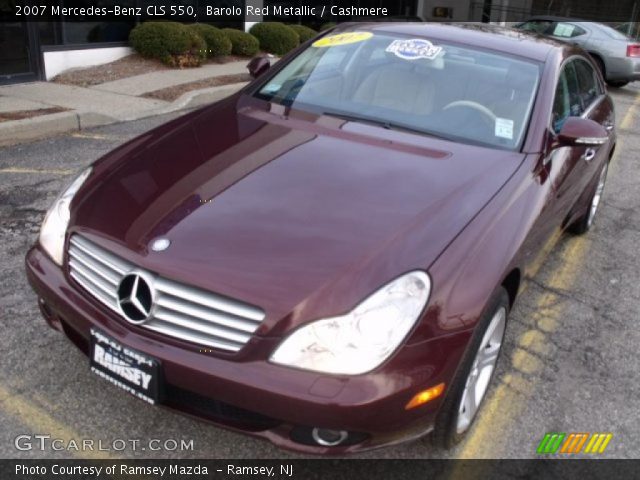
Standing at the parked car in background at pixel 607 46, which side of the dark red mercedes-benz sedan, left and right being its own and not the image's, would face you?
back

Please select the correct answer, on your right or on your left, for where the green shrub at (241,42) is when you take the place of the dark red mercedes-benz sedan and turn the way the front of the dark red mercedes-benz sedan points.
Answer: on your right

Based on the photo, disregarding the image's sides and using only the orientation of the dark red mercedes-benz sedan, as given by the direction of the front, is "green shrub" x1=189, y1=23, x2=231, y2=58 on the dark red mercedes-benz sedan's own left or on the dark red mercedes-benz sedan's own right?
on the dark red mercedes-benz sedan's own right

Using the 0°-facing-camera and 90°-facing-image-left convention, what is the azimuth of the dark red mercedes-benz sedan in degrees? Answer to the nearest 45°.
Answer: approximately 45°

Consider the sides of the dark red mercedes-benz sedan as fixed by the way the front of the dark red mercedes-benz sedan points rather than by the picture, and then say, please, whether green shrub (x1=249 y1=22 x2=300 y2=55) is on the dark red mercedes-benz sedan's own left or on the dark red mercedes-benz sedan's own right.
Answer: on the dark red mercedes-benz sedan's own right

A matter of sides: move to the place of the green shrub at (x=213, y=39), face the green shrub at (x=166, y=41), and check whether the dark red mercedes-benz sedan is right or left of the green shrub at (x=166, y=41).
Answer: left

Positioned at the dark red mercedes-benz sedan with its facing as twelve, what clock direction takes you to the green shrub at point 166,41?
The green shrub is roughly at 4 o'clock from the dark red mercedes-benz sedan.
